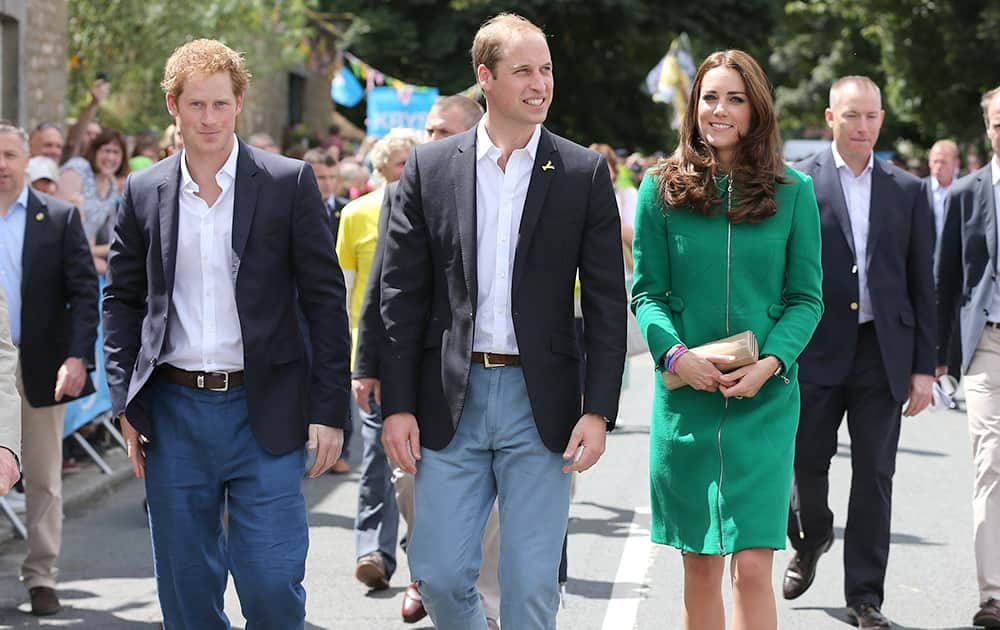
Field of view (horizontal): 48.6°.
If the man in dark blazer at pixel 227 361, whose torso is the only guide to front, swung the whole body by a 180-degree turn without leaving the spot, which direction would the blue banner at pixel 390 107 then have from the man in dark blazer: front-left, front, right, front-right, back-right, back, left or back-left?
front

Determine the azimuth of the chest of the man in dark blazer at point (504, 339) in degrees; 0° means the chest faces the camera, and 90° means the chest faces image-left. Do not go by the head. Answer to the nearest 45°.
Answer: approximately 0°

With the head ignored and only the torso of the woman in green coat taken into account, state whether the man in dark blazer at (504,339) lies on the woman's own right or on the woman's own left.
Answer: on the woman's own right

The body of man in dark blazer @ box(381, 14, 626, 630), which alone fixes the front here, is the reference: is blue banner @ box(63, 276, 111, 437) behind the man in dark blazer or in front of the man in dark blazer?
behind

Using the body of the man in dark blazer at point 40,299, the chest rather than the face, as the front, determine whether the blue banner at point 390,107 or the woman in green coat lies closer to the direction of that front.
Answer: the woman in green coat

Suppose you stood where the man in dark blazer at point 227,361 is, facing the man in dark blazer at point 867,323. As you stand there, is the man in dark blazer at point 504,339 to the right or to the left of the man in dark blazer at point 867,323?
right

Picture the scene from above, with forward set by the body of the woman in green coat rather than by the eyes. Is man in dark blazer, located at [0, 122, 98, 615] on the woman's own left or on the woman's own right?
on the woman's own right

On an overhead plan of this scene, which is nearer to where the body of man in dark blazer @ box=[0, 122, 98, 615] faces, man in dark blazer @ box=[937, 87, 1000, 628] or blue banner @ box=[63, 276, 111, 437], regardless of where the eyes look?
the man in dark blazer

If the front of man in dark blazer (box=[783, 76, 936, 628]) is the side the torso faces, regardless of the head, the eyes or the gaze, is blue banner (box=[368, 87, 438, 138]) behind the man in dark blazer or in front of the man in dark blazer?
behind

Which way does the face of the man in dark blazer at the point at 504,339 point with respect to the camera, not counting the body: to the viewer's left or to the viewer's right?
to the viewer's right
